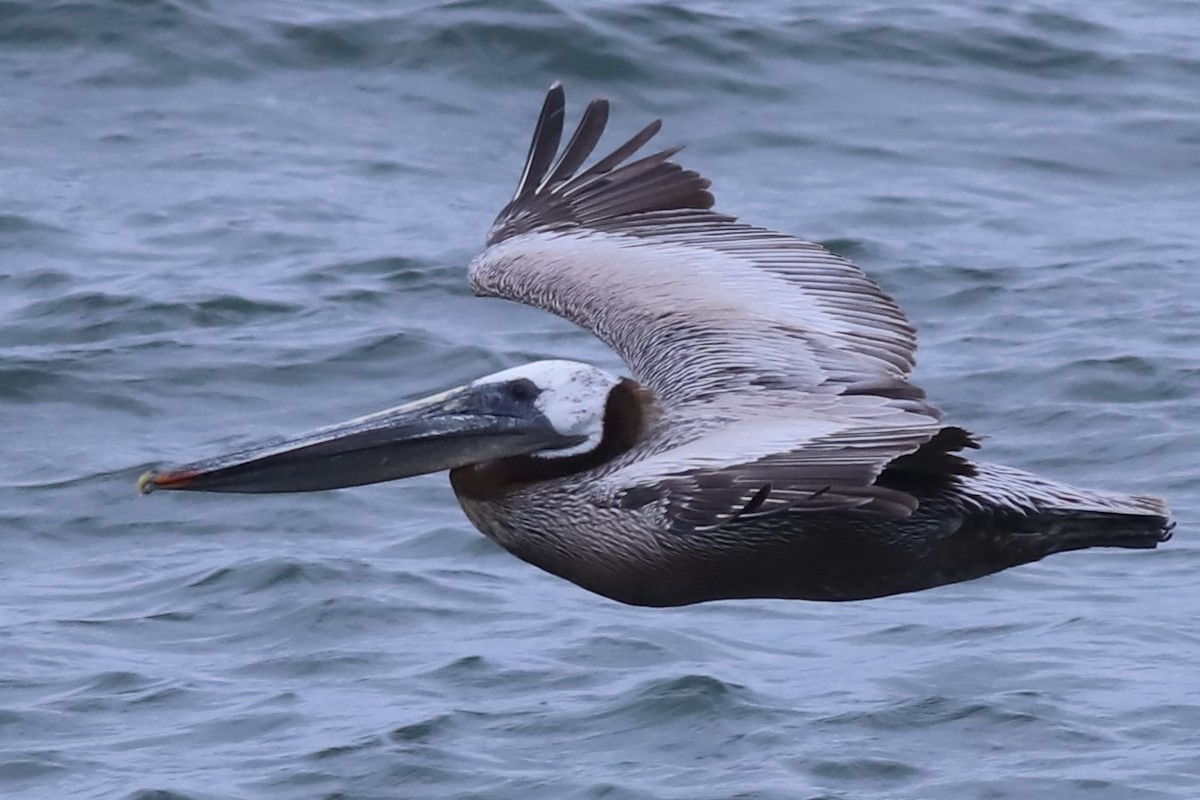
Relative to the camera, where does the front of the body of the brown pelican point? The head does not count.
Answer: to the viewer's left
